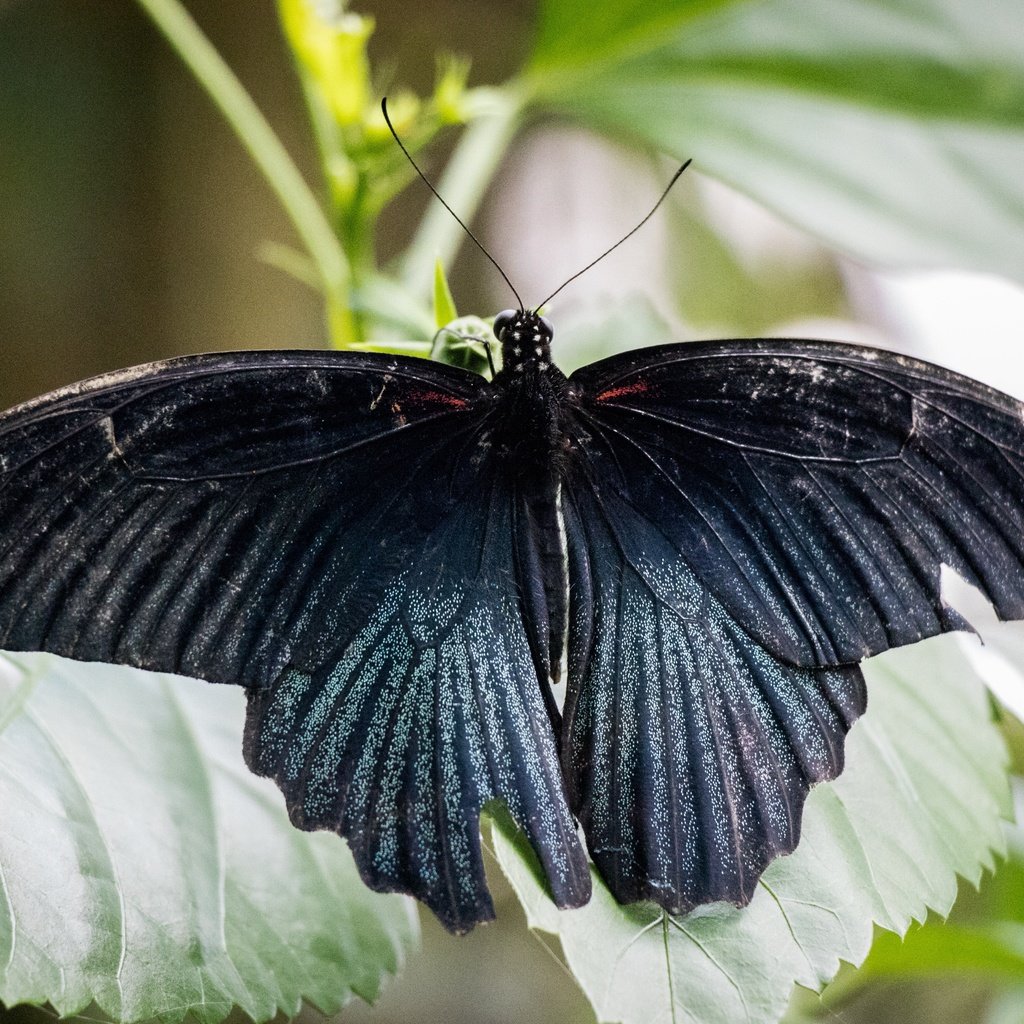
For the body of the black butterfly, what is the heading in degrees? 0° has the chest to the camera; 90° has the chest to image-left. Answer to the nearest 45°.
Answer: approximately 180°
